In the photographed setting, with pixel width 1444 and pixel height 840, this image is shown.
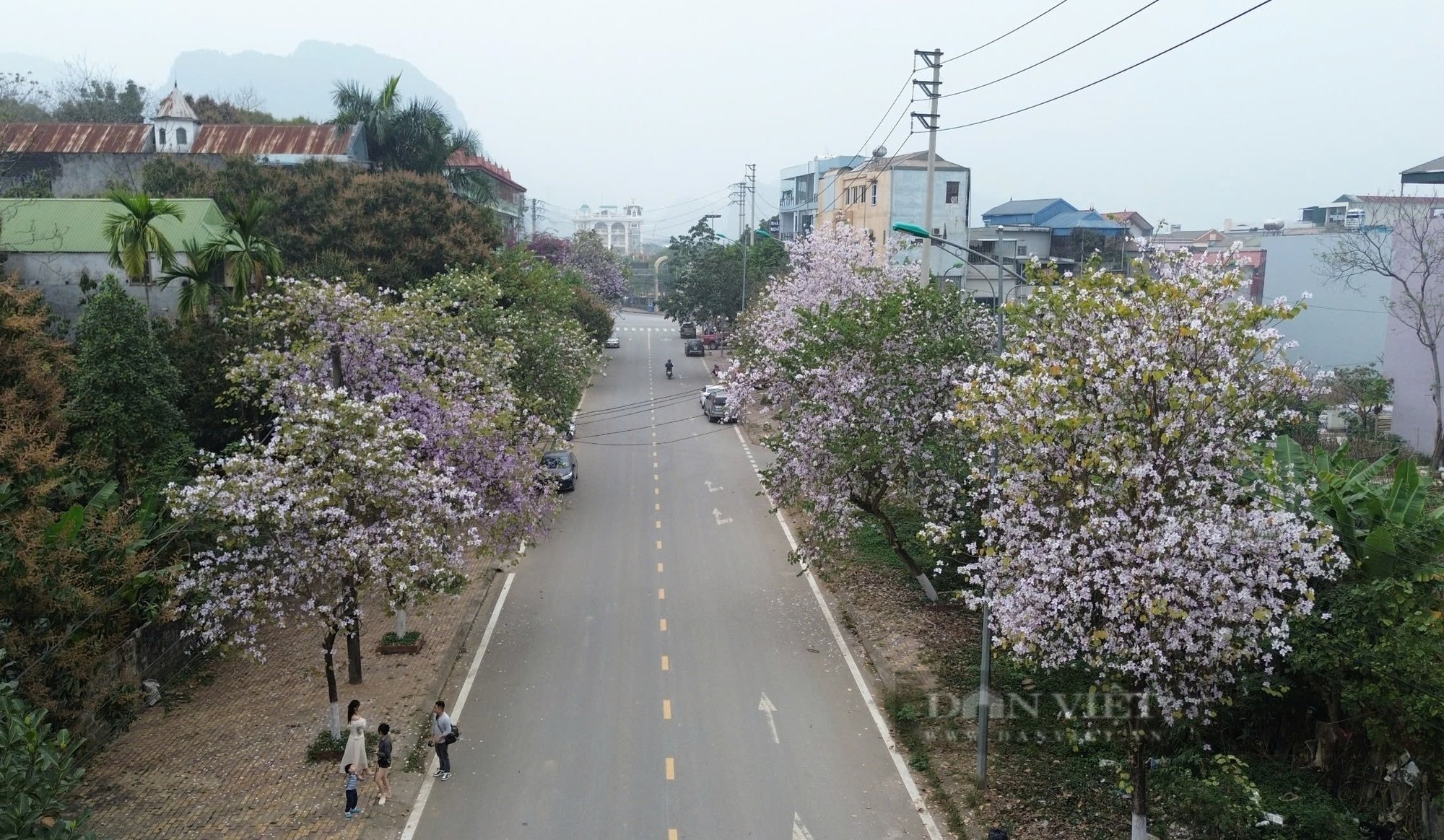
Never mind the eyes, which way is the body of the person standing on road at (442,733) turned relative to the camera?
to the viewer's left

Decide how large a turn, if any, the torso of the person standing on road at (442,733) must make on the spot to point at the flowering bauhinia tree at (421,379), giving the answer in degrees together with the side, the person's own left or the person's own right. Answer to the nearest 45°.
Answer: approximately 90° to the person's own right

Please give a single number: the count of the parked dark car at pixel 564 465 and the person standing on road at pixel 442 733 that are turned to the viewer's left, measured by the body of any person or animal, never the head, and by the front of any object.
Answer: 1

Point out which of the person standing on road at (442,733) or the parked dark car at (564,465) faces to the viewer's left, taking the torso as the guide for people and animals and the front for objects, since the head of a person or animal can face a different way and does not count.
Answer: the person standing on road

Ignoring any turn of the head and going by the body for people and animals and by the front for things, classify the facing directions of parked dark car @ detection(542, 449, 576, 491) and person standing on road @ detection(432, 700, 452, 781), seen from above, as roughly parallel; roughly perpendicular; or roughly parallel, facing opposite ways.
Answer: roughly perpendicular

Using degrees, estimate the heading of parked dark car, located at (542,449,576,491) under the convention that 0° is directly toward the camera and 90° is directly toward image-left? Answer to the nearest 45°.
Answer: approximately 0°

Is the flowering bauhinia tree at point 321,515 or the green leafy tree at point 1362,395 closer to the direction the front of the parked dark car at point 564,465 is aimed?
the flowering bauhinia tree

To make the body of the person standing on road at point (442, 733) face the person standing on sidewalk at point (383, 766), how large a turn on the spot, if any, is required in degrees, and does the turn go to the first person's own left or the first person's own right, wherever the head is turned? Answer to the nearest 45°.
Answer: approximately 45° to the first person's own left

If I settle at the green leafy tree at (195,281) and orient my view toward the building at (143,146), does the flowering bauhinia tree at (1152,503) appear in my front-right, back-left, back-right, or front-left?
back-right
